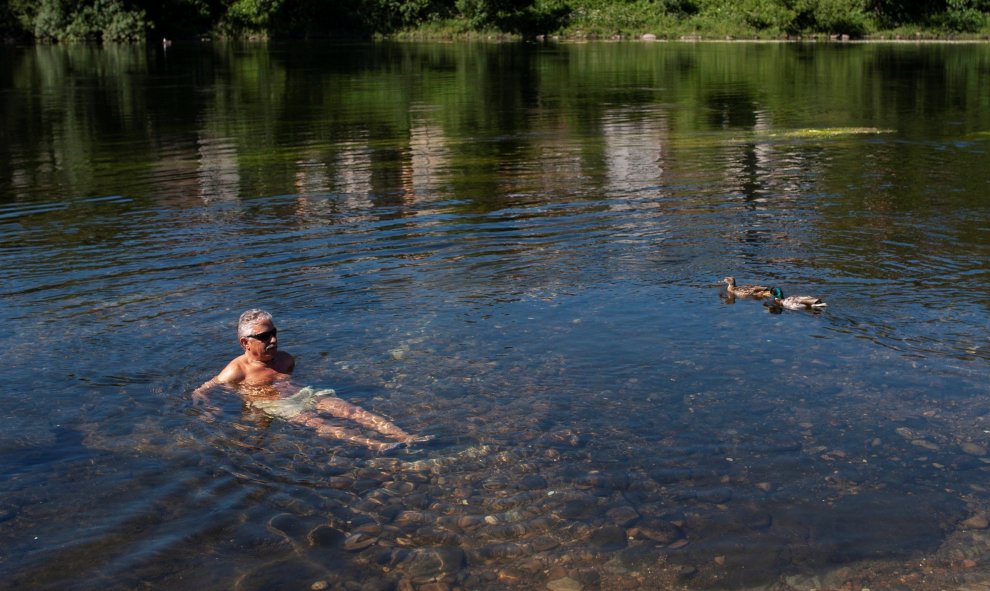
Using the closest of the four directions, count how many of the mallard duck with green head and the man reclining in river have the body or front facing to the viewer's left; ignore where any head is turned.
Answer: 1

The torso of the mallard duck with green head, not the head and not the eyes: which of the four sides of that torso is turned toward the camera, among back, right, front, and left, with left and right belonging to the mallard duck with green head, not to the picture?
left

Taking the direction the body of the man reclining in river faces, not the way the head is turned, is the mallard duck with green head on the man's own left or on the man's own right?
on the man's own left

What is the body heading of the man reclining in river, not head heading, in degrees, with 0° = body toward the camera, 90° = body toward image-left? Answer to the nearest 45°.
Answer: approximately 315°

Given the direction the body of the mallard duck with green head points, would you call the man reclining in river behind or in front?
in front

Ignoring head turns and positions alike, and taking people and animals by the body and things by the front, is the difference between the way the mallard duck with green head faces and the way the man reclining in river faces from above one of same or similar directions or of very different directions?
very different directions
